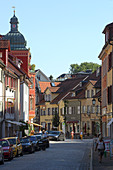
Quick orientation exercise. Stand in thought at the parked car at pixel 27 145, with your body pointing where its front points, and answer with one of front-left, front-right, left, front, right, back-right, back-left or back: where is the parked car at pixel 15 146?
front-right

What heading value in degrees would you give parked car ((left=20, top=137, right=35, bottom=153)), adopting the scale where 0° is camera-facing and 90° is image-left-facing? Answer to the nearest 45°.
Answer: approximately 315°
